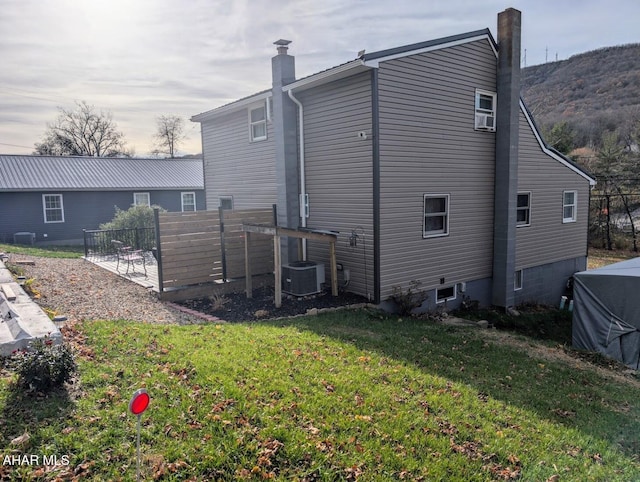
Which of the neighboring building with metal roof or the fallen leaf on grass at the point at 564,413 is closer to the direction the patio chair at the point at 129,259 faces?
the fallen leaf on grass

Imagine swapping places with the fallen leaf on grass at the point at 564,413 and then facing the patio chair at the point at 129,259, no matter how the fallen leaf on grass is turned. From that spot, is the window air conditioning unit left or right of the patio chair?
right
